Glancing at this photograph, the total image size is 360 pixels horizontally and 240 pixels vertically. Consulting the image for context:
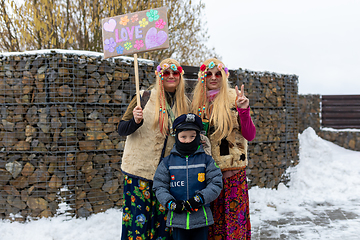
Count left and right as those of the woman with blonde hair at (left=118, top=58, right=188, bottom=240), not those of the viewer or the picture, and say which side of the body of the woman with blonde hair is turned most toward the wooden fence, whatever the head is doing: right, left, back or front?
left

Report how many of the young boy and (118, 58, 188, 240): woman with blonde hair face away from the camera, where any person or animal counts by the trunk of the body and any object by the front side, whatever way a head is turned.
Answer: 0

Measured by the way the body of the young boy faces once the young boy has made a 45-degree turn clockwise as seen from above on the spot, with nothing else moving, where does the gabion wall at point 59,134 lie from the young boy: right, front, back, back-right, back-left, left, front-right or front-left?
right

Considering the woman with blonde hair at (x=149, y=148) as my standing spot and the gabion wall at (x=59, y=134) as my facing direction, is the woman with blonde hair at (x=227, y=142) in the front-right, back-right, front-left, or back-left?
back-right

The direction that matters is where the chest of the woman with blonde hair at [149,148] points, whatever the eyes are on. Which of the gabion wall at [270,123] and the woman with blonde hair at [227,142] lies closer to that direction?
the woman with blonde hair

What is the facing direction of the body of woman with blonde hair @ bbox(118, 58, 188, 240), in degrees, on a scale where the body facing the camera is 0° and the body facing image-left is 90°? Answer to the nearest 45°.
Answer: approximately 315°

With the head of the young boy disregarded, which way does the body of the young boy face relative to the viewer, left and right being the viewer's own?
facing the viewer

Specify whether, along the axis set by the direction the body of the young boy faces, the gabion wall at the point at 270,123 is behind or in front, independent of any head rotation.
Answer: behind

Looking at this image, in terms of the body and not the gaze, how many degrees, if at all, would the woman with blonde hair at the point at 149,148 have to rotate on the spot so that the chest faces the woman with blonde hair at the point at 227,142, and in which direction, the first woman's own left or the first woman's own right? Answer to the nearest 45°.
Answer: approximately 45° to the first woman's own left

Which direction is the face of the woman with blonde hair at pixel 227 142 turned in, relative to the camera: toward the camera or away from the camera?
toward the camera
